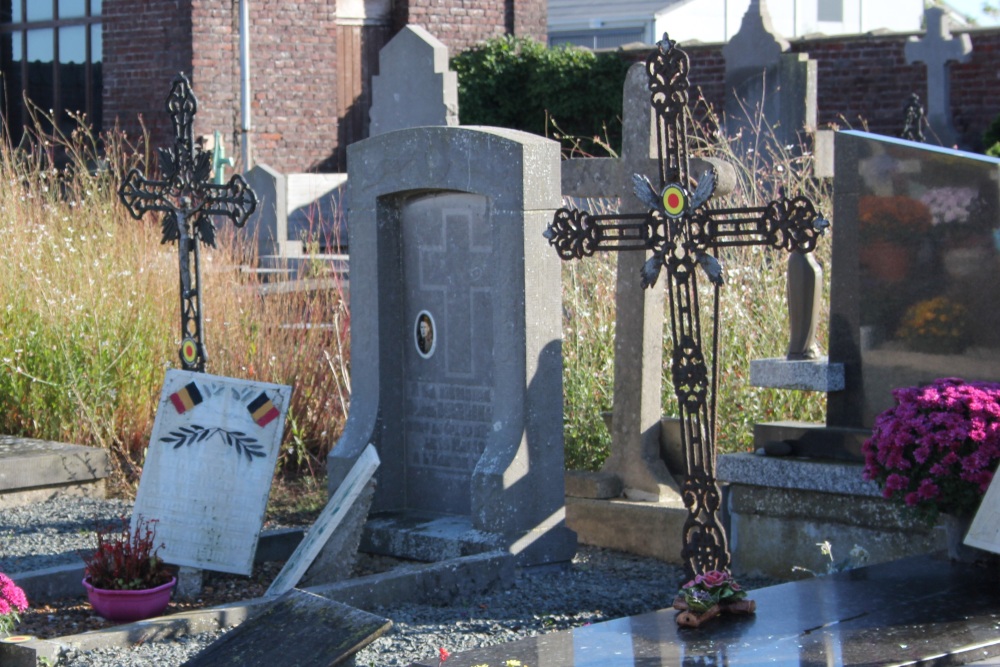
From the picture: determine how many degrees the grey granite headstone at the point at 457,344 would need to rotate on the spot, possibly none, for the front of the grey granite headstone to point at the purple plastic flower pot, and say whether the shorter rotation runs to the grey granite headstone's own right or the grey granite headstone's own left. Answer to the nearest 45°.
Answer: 0° — it already faces it

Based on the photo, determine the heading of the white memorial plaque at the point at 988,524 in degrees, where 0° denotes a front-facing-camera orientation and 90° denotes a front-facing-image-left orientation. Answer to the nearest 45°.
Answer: approximately 0°

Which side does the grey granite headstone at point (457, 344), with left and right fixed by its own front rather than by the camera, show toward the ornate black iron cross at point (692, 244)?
left

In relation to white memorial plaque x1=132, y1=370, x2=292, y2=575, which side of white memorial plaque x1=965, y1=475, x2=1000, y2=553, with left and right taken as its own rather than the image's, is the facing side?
right

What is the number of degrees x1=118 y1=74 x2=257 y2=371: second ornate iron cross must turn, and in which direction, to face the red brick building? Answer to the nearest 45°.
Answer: approximately 180°

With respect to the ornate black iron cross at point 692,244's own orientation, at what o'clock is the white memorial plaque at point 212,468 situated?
The white memorial plaque is roughly at 4 o'clock from the ornate black iron cross.

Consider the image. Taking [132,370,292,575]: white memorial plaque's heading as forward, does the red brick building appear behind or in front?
behind

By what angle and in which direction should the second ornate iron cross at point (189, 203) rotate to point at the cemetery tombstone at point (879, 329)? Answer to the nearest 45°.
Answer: approximately 45° to its left

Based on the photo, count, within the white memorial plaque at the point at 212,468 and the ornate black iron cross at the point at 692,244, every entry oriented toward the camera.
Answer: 2

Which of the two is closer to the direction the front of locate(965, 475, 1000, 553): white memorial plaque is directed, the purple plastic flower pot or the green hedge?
the purple plastic flower pot

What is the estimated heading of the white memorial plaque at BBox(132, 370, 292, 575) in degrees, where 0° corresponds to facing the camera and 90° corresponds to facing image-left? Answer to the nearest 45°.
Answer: approximately 0°
